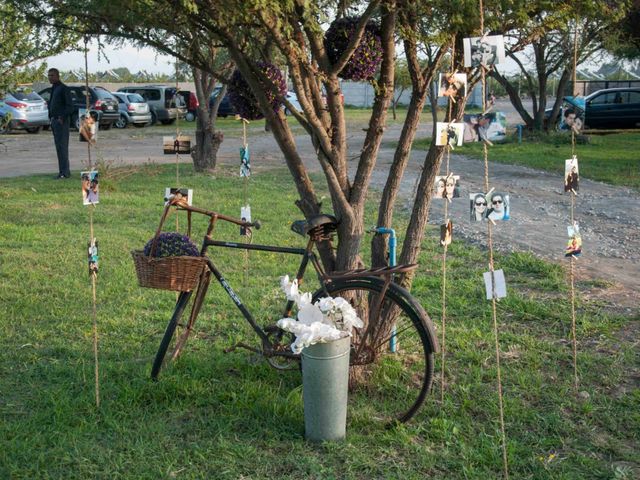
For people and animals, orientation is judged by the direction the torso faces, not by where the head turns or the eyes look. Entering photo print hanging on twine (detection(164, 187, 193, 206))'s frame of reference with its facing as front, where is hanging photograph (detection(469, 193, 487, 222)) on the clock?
The hanging photograph is roughly at 10 o'clock from the photo print hanging on twine.

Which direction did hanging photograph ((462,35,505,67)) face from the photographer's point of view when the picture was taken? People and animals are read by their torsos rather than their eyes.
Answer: facing the viewer

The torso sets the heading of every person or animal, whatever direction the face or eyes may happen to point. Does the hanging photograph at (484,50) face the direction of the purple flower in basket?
no

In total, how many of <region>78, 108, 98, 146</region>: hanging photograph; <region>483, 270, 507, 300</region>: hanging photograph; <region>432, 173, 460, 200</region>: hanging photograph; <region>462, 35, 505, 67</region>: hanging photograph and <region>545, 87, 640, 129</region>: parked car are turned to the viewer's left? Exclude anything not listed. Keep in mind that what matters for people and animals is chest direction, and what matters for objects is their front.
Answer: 1

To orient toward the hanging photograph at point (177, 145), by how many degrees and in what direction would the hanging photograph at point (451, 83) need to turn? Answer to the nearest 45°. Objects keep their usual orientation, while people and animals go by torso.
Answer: approximately 135° to its right

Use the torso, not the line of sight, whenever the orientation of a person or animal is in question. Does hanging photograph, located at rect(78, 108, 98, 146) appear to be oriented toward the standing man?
no

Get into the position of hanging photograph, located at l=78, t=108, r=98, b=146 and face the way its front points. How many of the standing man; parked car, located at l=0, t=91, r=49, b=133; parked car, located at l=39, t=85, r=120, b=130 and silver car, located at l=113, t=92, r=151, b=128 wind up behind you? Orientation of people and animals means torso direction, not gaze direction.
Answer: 4

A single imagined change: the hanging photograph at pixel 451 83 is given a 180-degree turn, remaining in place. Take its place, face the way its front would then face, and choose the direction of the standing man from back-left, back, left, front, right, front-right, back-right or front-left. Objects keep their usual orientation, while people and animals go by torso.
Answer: front-left

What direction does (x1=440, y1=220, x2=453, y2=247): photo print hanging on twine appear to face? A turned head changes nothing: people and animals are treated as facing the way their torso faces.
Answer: toward the camera

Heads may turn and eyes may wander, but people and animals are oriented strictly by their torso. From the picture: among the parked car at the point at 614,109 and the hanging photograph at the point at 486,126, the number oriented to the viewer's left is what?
1

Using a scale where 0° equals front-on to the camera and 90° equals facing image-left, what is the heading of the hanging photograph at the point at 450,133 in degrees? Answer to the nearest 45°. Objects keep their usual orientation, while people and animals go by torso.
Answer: approximately 0°

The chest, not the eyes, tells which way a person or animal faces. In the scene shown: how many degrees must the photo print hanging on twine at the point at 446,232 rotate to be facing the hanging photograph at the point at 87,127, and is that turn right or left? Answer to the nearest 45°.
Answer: approximately 90° to its right

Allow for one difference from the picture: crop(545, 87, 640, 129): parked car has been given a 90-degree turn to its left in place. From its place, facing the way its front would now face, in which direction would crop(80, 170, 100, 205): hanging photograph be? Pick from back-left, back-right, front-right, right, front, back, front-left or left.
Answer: front

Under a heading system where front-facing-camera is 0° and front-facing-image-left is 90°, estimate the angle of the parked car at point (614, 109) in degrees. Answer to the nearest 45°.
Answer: approximately 90°

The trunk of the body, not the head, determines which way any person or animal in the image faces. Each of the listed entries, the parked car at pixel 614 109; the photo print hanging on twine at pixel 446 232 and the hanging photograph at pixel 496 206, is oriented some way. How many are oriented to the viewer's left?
1

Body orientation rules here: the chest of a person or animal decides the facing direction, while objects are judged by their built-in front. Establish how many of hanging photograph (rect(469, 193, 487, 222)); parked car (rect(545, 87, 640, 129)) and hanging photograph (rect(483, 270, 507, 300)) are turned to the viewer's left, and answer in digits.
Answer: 1
